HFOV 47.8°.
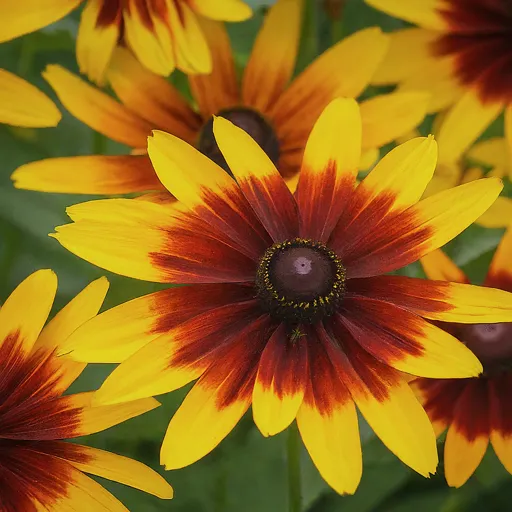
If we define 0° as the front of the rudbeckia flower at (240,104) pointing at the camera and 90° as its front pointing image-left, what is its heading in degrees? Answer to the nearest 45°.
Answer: approximately 0°

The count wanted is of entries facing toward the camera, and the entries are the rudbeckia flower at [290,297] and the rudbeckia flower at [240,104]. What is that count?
2

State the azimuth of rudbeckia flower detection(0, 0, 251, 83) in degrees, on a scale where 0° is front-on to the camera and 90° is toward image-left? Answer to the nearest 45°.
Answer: approximately 0°

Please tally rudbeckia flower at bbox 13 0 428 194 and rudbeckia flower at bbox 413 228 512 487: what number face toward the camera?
2
